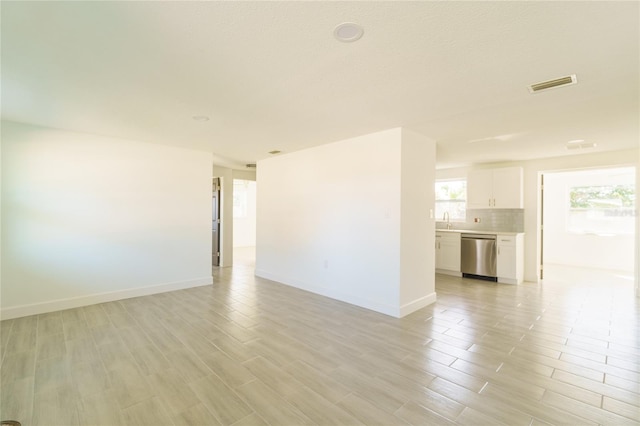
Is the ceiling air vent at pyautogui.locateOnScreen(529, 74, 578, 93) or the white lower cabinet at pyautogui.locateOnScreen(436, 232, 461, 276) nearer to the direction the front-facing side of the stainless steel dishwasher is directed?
the ceiling air vent

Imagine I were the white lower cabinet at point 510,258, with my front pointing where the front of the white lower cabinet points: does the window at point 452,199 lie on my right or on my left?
on my right

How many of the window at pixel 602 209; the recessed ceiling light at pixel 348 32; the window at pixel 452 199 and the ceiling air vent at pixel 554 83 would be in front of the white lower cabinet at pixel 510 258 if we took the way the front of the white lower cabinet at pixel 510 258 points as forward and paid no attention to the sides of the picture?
2

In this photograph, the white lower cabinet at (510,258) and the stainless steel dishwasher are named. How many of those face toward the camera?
2

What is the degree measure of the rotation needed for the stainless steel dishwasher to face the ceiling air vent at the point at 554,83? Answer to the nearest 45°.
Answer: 0° — it already faces it

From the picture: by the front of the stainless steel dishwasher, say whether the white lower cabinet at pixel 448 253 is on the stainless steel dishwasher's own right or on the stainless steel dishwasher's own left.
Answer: on the stainless steel dishwasher's own right

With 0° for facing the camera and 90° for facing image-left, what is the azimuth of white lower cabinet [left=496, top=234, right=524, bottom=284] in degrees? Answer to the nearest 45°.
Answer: approximately 0°

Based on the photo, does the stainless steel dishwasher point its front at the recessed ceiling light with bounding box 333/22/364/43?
yes

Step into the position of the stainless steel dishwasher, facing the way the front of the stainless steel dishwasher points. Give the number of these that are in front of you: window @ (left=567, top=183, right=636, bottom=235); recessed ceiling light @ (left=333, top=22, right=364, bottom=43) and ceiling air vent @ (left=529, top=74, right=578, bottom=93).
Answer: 2
